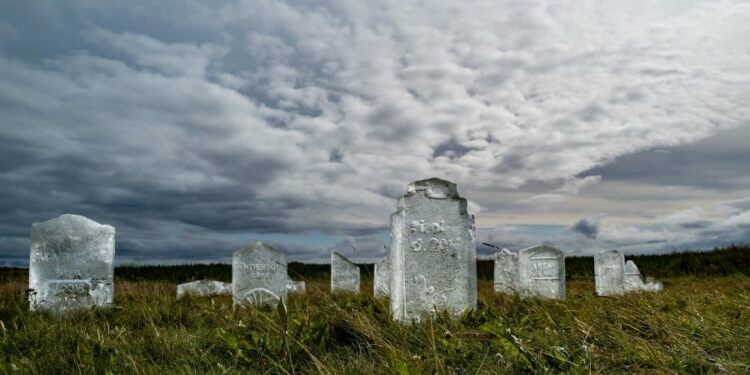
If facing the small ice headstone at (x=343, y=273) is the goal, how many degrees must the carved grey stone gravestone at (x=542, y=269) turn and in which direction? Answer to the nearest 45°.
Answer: approximately 90° to its right

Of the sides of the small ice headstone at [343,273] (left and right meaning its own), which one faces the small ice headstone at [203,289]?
right

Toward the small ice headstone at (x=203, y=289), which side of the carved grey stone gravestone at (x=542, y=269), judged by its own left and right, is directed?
right

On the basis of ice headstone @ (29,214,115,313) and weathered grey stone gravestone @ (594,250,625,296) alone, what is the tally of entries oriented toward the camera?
2

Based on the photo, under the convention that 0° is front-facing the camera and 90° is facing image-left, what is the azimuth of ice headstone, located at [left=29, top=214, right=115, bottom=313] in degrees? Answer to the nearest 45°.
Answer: approximately 0°

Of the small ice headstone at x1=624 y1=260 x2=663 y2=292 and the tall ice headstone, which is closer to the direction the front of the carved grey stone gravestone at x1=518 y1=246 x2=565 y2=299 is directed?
the tall ice headstone

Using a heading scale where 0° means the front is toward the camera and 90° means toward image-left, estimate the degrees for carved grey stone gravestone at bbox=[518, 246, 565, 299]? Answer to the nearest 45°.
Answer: approximately 0°

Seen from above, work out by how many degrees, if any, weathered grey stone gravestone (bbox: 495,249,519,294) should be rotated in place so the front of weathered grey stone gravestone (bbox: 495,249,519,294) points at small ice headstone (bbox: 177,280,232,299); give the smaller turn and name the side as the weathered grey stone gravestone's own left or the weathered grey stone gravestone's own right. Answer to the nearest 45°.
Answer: approximately 45° to the weathered grey stone gravestone's own right
